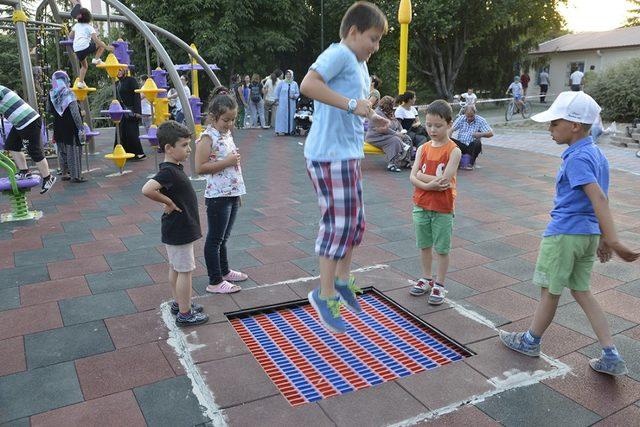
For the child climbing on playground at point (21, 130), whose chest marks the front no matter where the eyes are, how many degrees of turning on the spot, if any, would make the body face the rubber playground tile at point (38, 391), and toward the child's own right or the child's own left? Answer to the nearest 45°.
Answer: approximately 90° to the child's own left

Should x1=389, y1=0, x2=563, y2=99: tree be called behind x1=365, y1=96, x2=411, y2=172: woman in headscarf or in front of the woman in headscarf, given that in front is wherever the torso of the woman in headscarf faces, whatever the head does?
behind

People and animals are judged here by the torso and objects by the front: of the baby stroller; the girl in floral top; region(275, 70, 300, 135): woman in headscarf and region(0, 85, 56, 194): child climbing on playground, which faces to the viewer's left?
the child climbing on playground

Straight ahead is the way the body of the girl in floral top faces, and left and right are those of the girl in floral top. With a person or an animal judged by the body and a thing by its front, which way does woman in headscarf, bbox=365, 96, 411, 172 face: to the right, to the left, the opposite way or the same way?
to the right

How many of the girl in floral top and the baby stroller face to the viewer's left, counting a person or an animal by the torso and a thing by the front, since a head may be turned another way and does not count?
0

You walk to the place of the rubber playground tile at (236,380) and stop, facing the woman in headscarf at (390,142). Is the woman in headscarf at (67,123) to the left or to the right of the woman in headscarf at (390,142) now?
left

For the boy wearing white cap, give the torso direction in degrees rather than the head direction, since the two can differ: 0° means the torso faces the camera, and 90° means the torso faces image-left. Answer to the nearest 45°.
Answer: approximately 90°

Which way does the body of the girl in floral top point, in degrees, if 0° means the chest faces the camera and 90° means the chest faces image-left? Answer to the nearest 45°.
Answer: approximately 315°

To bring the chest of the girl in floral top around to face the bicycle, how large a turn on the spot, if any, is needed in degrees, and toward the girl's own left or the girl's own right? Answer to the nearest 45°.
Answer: approximately 90° to the girl's own left

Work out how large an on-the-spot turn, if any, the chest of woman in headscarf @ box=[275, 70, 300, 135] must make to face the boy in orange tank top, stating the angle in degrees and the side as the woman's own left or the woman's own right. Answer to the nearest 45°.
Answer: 0° — they already face them

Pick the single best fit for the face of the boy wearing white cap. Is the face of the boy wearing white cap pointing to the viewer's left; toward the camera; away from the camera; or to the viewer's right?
to the viewer's left

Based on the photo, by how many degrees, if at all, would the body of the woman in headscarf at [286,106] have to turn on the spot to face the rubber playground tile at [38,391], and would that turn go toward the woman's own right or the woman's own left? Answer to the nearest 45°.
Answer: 0° — they already face it

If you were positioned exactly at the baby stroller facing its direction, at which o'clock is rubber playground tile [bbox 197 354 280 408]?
The rubber playground tile is roughly at 12 o'clock from the baby stroller.

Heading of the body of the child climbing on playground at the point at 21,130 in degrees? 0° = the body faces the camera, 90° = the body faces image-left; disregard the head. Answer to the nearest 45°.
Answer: approximately 90°

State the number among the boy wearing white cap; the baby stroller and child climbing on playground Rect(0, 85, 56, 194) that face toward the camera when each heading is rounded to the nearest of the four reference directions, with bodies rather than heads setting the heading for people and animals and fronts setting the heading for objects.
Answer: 1

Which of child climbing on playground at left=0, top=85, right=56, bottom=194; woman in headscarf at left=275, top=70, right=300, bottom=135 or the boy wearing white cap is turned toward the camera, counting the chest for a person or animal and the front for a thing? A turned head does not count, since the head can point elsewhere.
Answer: the woman in headscarf

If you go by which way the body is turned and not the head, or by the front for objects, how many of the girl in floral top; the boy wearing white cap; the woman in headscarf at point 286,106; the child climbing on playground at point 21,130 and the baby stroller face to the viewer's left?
2
